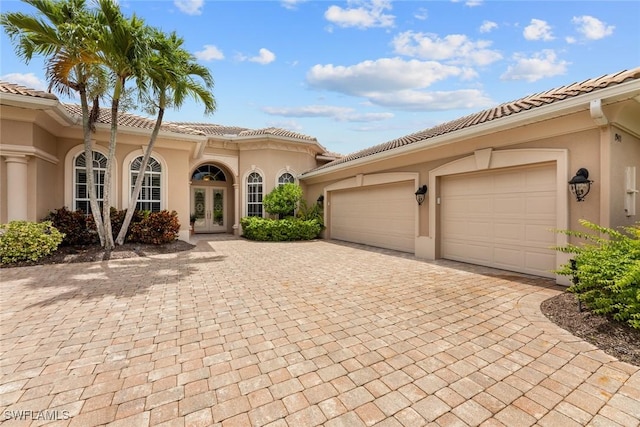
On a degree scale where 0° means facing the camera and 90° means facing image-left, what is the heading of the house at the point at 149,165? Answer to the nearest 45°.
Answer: approximately 0°

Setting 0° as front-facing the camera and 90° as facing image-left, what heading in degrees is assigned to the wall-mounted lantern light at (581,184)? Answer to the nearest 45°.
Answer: approximately 45°

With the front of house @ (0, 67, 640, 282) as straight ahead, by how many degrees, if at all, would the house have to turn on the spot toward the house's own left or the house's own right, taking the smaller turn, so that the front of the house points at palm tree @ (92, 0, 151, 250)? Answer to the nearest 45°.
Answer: approximately 90° to the house's own right

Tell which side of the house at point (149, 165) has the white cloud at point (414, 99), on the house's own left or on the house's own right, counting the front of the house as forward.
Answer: on the house's own left
